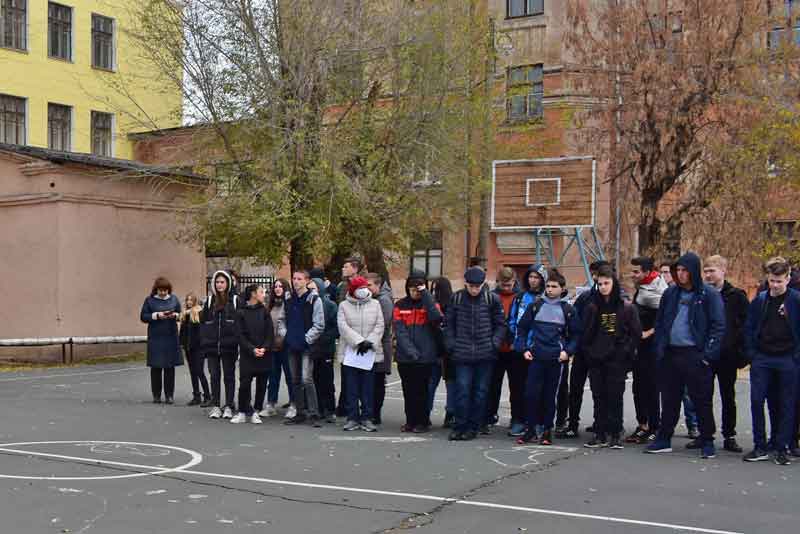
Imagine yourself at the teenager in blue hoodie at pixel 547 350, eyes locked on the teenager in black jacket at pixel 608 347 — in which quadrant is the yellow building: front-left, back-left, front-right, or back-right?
back-left

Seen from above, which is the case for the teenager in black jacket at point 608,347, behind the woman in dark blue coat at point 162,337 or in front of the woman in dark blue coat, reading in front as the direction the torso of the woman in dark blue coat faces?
in front

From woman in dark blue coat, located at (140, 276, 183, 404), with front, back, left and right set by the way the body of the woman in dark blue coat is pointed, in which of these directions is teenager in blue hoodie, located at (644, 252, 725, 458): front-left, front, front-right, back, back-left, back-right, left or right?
front-left

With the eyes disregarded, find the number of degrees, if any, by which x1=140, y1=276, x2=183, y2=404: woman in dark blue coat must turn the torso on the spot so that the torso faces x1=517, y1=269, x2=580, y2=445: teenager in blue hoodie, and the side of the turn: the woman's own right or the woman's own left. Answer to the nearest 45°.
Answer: approximately 45° to the woman's own left

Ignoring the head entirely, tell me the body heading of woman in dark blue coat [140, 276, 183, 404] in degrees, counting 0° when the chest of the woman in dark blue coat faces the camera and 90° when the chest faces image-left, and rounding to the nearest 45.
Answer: approximately 0°

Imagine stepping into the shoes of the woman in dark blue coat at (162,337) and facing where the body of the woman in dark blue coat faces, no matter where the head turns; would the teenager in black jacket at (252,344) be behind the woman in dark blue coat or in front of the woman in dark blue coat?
in front

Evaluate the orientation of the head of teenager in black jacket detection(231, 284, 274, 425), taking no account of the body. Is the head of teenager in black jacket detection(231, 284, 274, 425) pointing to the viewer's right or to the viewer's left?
to the viewer's right

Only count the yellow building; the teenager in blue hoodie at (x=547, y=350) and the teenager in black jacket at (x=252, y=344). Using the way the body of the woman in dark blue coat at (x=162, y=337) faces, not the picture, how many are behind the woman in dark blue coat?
1

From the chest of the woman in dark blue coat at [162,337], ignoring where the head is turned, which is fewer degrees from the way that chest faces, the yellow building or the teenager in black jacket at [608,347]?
the teenager in black jacket

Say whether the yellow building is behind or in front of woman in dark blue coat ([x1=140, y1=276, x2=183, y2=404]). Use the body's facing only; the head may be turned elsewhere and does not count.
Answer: behind
